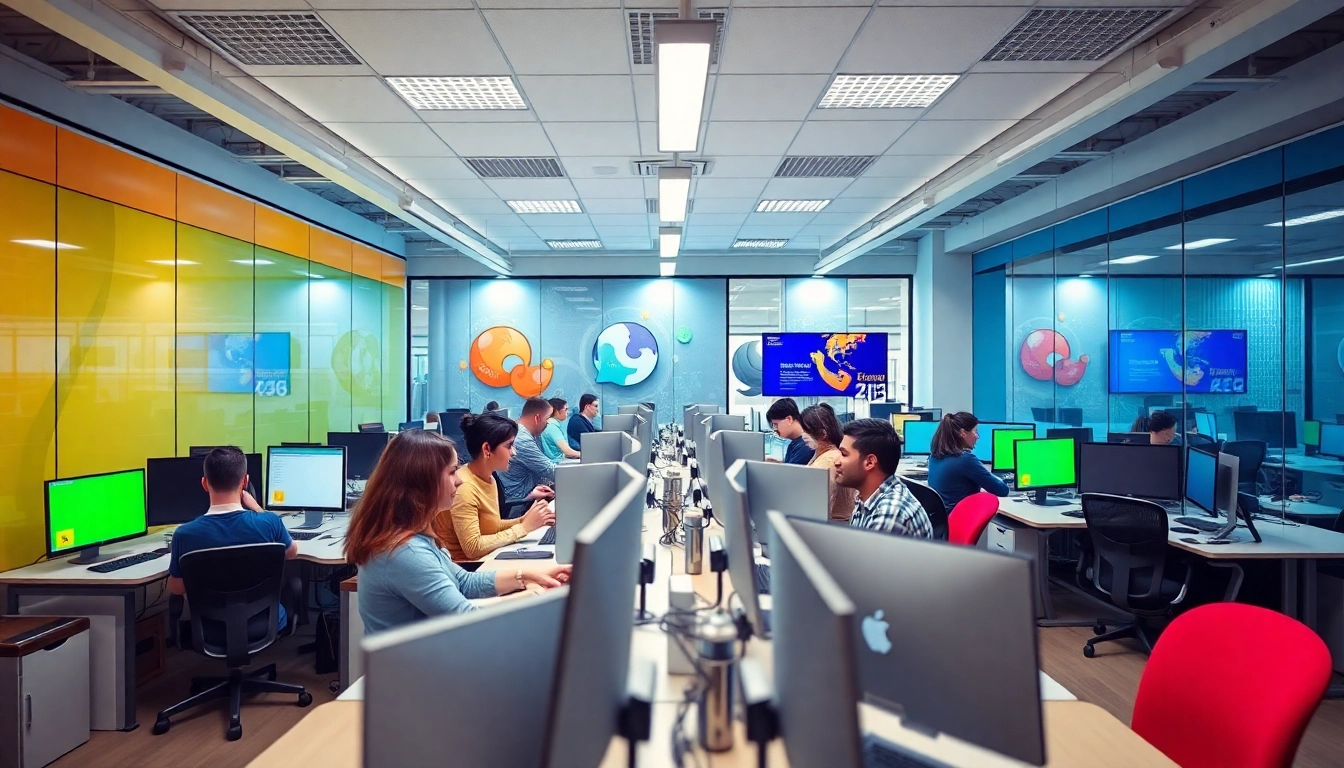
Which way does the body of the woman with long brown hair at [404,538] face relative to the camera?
to the viewer's right

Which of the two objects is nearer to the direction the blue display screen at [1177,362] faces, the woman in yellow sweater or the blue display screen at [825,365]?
the woman in yellow sweater

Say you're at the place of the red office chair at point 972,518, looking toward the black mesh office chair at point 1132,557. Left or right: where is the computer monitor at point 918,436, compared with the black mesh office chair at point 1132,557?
left

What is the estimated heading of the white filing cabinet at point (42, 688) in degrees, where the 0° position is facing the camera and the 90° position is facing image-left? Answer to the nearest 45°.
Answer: approximately 315°

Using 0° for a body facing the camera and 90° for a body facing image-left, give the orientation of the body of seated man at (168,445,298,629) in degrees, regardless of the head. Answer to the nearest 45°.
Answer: approximately 180°

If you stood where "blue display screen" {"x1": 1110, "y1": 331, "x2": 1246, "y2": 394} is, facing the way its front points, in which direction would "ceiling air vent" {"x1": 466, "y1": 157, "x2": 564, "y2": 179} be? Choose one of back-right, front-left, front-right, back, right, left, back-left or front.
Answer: front-right

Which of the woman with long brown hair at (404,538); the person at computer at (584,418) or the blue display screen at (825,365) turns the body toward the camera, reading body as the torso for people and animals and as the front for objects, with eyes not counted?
the blue display screen

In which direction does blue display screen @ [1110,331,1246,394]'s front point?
toward the camera

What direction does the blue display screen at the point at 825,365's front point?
toward the camera

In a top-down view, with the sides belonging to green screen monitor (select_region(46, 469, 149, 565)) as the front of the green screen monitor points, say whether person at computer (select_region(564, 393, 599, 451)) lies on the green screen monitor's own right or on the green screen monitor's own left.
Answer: on the green screen monitor's own left

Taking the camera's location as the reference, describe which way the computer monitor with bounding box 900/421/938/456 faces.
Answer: facing the viewer

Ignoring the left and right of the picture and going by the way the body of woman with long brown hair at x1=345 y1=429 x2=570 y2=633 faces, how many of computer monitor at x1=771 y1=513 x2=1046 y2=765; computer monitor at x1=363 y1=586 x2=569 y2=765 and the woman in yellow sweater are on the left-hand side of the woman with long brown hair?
1

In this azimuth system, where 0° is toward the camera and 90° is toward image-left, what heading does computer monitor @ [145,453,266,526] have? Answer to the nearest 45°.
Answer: approximately 0°

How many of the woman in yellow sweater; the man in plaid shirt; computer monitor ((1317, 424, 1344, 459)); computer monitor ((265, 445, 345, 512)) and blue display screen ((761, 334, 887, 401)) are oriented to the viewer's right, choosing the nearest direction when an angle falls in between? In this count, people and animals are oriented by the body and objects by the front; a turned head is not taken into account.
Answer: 1

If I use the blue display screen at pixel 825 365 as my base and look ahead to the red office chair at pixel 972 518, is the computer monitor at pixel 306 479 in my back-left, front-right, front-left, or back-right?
front-right

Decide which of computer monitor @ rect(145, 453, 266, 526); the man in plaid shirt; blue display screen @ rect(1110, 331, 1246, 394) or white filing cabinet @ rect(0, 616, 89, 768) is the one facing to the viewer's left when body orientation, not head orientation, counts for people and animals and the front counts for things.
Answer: the man in plaid shirt

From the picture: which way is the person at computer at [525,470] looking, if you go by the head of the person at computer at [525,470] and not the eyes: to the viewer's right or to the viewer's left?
to the viewer's right

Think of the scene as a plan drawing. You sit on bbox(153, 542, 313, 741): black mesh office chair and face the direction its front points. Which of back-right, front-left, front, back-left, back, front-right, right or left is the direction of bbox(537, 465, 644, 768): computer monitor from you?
back
